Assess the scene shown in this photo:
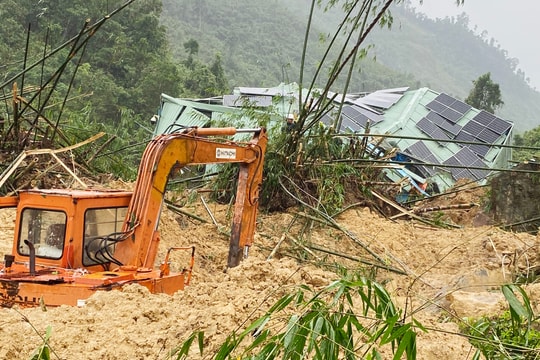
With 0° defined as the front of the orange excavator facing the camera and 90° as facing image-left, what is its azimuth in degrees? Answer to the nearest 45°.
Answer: approximately 225°

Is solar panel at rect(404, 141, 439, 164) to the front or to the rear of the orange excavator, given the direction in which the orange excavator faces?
to the front

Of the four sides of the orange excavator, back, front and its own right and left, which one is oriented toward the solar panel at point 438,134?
front

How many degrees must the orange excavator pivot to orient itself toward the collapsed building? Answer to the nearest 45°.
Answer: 0° — it already faces it
